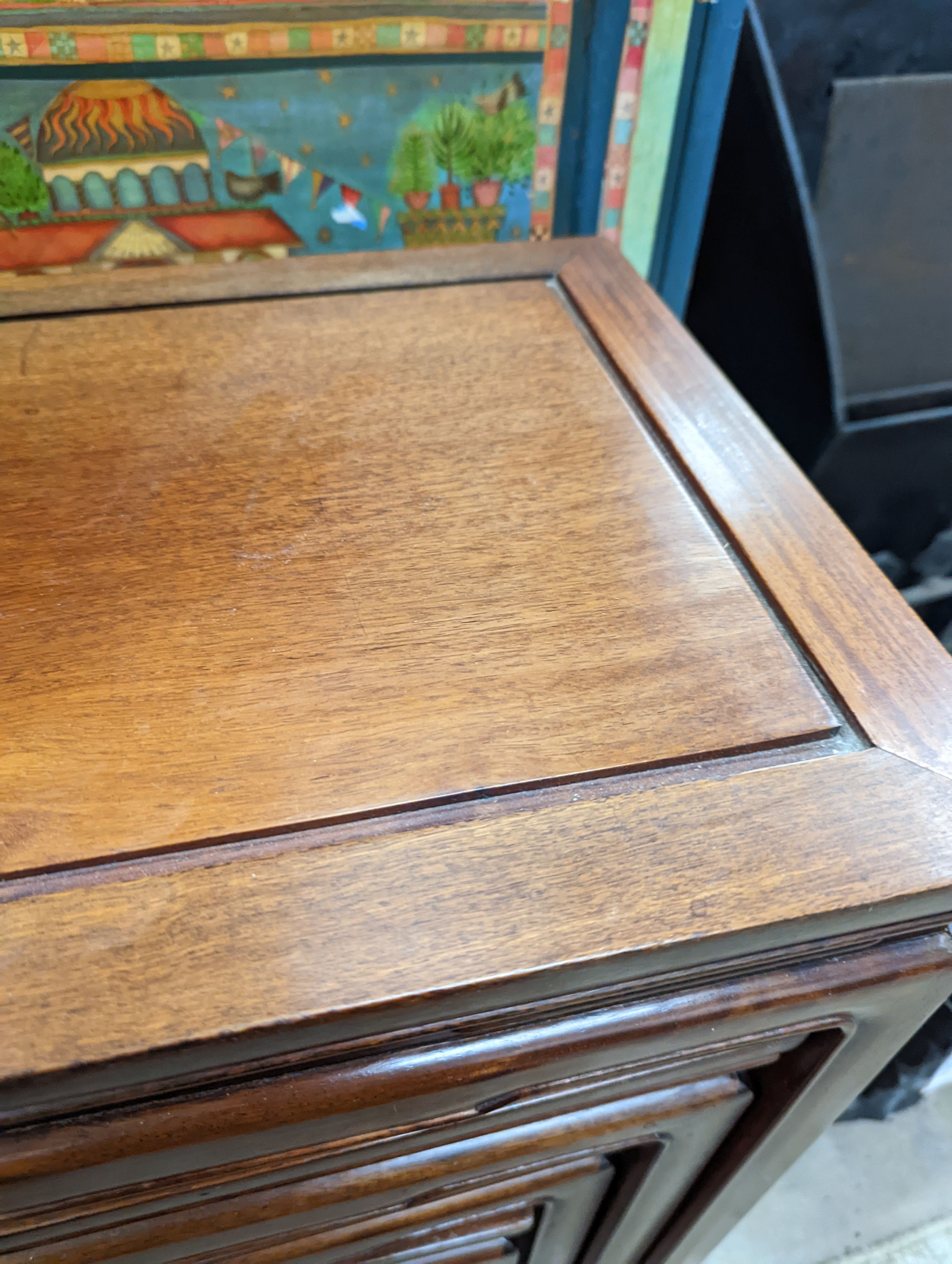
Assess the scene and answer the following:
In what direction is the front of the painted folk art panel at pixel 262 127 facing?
toward the camera
